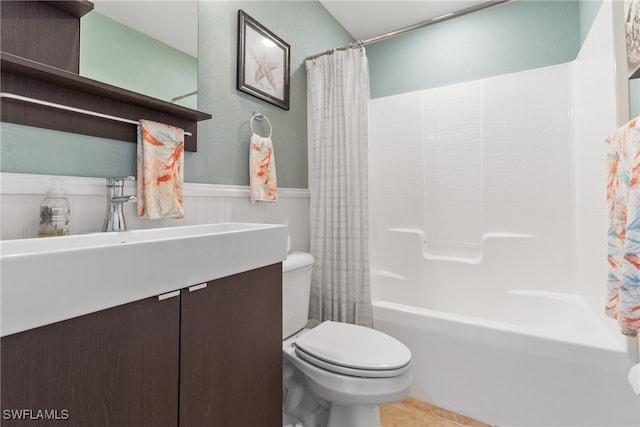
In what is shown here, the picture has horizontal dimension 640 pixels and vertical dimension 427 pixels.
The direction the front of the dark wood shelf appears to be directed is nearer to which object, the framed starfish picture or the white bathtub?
the white bathtub

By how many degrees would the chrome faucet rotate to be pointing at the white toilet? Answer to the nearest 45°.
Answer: approximately 45° to its left

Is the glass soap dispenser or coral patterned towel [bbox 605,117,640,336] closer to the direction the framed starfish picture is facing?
the coral patterned towel
